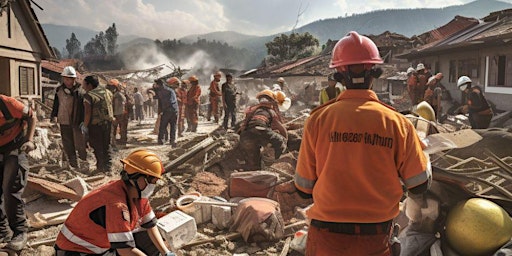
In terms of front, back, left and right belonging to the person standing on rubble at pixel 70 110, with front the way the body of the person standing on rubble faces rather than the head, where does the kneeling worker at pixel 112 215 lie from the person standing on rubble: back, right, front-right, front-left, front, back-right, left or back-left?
front

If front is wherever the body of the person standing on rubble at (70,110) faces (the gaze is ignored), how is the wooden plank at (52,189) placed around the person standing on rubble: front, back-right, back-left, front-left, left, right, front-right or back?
front

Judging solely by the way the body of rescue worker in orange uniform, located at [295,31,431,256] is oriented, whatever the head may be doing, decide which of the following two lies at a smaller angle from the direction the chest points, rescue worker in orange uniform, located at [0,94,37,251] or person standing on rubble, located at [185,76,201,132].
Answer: the person standing on rubble

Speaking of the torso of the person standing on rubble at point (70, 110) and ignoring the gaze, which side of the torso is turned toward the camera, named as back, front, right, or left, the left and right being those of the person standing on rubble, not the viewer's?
front

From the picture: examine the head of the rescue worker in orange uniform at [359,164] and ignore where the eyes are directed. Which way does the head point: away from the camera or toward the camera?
away from the camera

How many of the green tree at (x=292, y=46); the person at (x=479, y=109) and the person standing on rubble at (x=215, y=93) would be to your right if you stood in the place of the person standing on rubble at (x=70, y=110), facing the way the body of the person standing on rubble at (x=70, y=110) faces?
0

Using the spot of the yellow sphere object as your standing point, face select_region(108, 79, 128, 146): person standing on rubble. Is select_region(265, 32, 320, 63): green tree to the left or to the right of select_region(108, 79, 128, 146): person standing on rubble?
right

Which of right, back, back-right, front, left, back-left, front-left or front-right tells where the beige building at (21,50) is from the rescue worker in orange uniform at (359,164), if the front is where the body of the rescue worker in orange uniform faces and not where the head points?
front-left

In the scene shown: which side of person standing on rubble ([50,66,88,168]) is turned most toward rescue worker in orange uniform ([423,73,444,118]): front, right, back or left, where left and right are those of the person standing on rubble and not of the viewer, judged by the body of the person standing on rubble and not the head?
left

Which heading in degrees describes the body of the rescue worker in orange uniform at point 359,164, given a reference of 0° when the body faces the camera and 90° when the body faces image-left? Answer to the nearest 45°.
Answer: approximately 180°

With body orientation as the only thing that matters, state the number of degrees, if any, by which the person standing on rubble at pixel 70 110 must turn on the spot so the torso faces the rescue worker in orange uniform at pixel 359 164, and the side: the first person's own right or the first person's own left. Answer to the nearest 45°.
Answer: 0° — they already face them

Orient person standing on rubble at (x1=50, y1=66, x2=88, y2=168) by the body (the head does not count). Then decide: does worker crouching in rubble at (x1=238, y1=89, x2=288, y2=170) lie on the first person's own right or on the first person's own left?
on the first person's own left

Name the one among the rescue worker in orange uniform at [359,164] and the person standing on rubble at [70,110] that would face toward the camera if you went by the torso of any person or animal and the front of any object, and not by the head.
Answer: the person standing on rubble

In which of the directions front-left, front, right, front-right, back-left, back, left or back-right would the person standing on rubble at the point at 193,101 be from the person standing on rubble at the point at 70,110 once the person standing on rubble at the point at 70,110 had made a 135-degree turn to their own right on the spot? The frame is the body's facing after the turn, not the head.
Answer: right

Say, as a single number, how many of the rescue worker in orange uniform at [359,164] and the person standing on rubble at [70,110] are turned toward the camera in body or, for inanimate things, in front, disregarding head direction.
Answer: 1

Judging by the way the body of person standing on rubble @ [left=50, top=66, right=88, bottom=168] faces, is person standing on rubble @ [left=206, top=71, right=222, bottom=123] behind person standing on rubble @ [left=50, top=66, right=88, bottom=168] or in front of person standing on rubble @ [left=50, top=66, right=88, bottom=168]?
behind
